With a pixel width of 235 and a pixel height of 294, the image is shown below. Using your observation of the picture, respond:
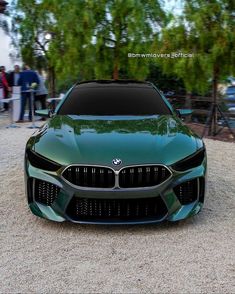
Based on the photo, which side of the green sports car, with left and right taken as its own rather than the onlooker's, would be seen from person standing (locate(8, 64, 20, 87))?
back

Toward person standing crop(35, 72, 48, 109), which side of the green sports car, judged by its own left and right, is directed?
back

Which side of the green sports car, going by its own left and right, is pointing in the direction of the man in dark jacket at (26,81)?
back

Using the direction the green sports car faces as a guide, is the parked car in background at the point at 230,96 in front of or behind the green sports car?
behind

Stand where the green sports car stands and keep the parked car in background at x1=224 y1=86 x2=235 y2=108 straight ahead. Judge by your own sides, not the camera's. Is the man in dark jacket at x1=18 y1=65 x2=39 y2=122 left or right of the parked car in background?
left

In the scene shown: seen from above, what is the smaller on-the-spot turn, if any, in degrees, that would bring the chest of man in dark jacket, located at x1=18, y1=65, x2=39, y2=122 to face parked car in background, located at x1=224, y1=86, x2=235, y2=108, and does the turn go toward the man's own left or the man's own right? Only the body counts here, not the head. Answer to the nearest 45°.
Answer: approximately 135° to the man's own right
